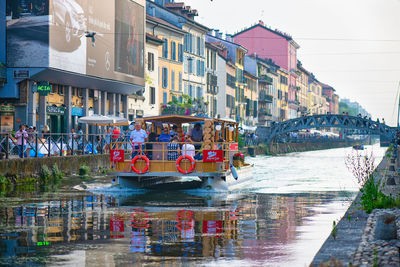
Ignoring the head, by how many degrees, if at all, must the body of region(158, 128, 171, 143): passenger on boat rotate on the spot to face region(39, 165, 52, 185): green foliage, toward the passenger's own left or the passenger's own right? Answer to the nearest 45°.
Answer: approximately 135° to the passenger's own right

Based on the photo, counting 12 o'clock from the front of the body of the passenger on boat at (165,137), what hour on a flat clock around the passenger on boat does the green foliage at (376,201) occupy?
The green foliage is roughly at 11 o'clock from the passenger on boat.

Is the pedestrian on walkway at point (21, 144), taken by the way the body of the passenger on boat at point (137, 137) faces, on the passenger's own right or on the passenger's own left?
on the passenger's own right

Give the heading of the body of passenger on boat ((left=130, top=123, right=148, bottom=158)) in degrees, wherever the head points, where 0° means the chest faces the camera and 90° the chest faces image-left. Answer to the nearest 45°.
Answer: approximately 0°

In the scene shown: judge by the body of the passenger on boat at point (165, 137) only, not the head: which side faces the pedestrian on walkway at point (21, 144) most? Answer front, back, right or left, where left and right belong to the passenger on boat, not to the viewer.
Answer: right

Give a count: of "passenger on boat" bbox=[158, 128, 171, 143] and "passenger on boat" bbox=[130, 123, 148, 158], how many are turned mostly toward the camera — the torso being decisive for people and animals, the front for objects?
2

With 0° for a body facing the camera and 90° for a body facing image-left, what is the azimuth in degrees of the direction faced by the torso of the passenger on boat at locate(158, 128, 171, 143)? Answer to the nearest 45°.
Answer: approximately 0°

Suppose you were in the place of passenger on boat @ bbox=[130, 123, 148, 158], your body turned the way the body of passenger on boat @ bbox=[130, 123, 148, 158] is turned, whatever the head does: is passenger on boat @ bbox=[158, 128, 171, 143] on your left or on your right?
on your left

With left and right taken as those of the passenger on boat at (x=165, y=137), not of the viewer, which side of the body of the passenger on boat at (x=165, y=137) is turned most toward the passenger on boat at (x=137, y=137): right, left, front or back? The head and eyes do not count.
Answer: right
